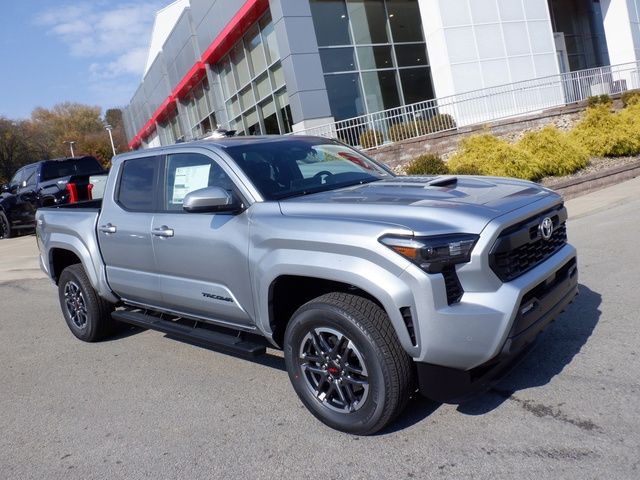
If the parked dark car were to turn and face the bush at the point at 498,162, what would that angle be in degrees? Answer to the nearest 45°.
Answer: approximately 180°

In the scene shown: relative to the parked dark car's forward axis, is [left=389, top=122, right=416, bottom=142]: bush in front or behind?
behind

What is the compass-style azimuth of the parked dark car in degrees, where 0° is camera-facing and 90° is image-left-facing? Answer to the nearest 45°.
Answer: approximately 135°

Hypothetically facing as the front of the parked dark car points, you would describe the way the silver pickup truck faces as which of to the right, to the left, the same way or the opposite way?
the opposite way

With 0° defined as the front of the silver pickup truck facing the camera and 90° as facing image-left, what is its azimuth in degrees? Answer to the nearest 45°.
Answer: approximately 315°

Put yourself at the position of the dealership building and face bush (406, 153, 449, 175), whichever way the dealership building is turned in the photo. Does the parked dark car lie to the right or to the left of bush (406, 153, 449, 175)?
right

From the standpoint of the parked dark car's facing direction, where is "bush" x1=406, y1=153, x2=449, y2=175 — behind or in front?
behind

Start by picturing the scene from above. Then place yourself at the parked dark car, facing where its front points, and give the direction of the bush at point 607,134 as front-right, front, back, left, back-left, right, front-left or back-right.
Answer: back

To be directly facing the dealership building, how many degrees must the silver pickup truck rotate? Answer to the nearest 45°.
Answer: approximately 135° to its left

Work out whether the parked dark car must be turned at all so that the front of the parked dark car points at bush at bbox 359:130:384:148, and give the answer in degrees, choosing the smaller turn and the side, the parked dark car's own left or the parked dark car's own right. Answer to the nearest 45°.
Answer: approximately 135° to the parked dark car's own right

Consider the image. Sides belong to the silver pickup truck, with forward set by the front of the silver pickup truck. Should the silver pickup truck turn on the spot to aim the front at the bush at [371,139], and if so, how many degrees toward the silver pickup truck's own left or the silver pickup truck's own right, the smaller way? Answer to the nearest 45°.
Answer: approximately 135° to the silver pickup truck's own left

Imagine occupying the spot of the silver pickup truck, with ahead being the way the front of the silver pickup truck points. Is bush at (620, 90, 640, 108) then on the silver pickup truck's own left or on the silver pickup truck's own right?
on the silver pickup truck's own left

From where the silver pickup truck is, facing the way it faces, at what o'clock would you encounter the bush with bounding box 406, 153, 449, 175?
The bush is roughly at 8 o'clock from the silver pickup truck.
